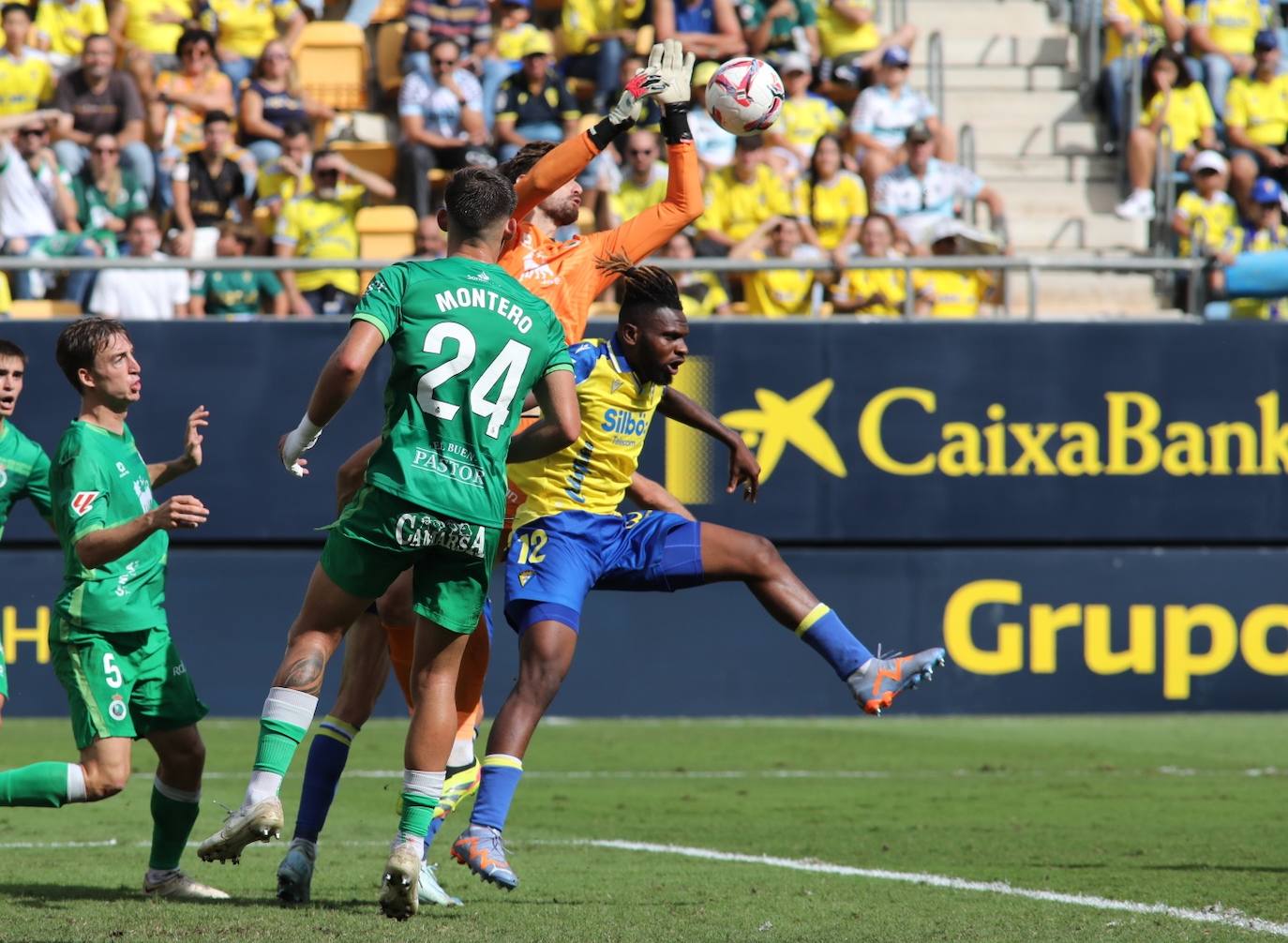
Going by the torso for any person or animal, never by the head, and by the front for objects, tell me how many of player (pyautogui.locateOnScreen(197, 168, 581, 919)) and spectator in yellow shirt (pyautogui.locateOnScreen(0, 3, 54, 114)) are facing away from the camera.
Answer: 1

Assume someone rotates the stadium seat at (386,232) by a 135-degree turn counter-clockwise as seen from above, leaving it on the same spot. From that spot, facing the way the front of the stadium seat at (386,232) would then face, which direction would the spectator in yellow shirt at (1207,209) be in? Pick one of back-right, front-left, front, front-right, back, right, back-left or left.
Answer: front-right

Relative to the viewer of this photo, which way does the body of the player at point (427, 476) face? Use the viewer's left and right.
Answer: facing away from the viewer

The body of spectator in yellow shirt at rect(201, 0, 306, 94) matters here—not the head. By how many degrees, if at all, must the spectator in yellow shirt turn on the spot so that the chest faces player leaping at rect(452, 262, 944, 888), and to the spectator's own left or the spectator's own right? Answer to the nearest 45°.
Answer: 0° — they already face them

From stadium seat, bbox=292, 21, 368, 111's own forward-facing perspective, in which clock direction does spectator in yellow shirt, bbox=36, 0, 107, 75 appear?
The spectator in yellow shirt is roughly at 3 o'clock from the stadium seat.

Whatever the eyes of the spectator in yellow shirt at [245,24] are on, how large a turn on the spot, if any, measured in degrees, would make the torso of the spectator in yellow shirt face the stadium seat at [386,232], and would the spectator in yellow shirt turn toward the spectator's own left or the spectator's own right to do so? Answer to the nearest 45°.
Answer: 0° — they already face it

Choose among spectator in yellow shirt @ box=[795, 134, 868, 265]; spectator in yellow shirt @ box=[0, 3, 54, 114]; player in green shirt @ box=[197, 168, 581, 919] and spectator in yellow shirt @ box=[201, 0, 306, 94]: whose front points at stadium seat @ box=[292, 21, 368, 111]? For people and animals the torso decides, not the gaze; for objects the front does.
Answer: the player in green shirt

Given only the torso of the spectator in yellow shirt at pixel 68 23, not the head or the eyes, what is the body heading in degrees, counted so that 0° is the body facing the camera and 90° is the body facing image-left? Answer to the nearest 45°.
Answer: approximately 0°
